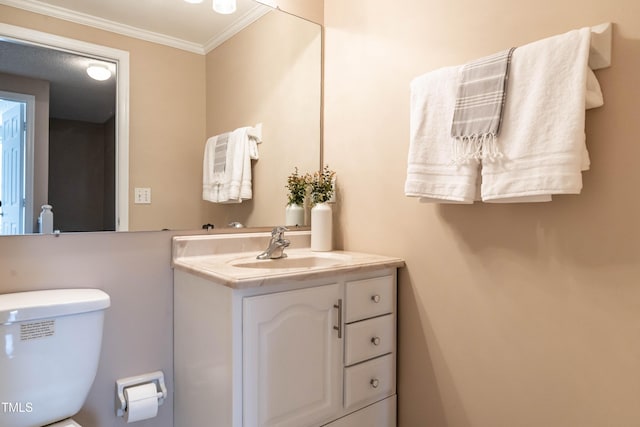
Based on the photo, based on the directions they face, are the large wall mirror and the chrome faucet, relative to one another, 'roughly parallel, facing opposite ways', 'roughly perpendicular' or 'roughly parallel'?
roughly parallel

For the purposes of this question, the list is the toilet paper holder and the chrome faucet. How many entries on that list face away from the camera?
0

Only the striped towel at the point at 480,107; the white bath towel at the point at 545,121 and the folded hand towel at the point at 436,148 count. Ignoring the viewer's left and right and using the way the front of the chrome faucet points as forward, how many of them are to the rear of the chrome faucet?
0

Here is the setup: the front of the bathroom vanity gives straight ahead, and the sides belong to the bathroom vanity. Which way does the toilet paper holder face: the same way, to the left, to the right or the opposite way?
the same way

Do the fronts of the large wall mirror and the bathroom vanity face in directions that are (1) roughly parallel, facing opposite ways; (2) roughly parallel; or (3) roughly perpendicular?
roughly parallel

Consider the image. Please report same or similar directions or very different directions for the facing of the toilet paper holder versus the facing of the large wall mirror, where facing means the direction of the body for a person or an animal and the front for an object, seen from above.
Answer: same or similar directions

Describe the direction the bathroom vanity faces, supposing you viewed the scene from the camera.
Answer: facing the viewer and to the right of the viewer

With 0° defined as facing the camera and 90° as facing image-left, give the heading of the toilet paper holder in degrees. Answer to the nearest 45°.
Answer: approximately 315°

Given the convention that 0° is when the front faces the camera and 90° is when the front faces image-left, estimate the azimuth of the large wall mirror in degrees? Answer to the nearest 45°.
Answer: approximately 315°
